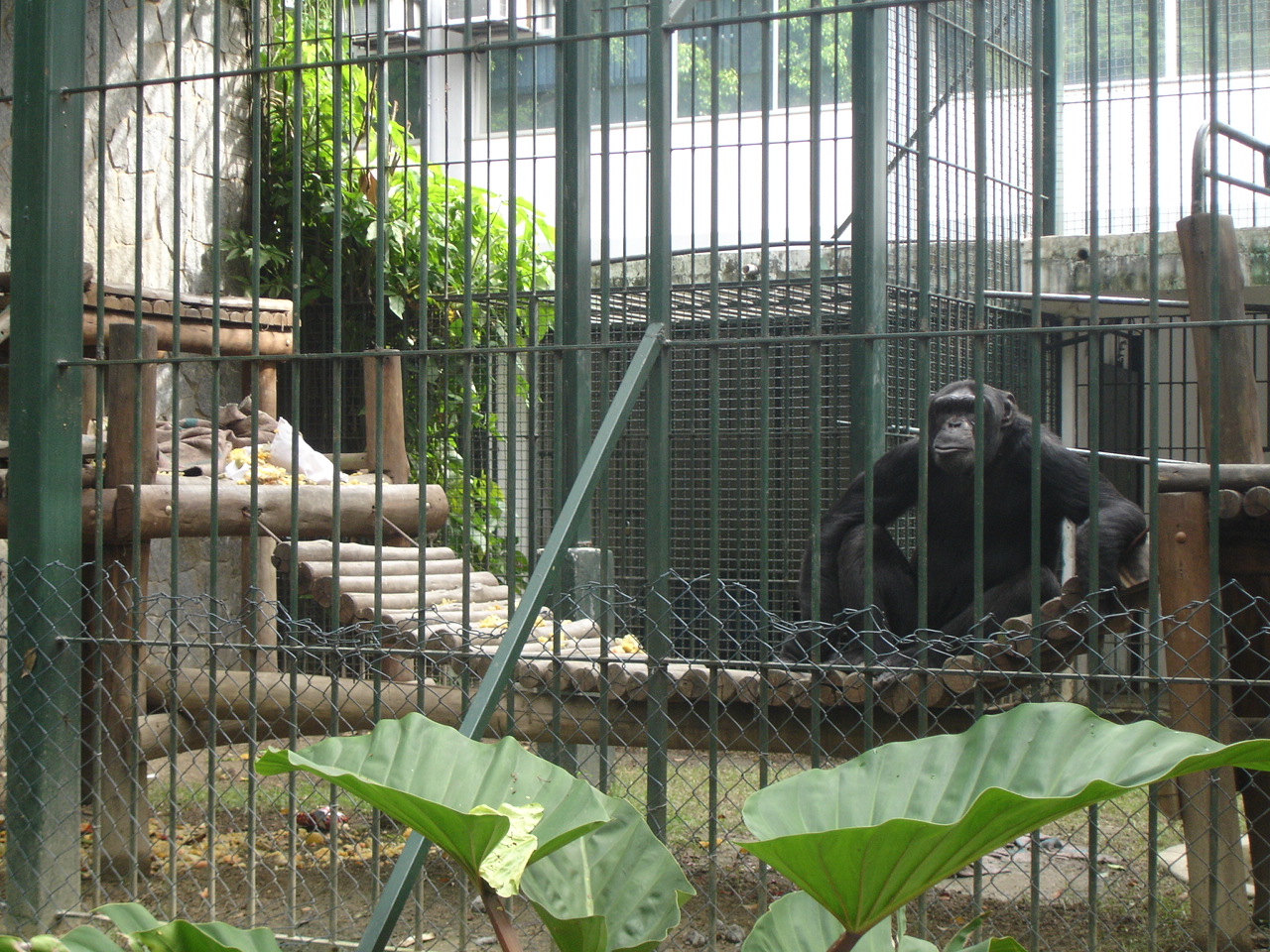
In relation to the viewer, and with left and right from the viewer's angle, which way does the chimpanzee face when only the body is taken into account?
facing the viewer and to the left of the viewer

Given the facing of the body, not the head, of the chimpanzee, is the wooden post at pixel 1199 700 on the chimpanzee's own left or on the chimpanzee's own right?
on the chimpanzee's own left

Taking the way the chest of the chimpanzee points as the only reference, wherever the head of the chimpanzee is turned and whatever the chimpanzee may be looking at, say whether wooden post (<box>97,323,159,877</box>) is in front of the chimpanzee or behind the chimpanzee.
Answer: in front

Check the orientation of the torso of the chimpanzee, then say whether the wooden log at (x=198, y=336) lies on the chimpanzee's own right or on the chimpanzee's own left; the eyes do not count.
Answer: on the chimpanzee's own right

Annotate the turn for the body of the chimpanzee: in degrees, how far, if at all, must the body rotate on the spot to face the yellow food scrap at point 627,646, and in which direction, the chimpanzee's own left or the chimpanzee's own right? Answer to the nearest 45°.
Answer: approximately 45° to the chimpanzee's own right
